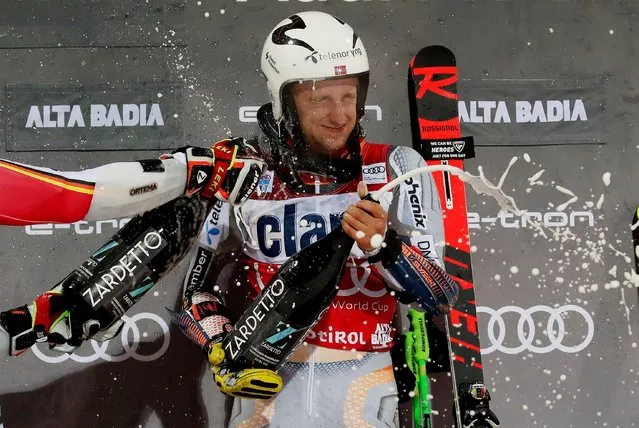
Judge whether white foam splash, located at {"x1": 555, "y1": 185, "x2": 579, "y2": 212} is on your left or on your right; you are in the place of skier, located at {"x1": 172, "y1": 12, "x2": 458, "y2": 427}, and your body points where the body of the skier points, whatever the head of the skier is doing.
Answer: on your left

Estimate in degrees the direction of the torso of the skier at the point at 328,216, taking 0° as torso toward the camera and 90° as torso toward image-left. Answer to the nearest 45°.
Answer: approximately 0°
